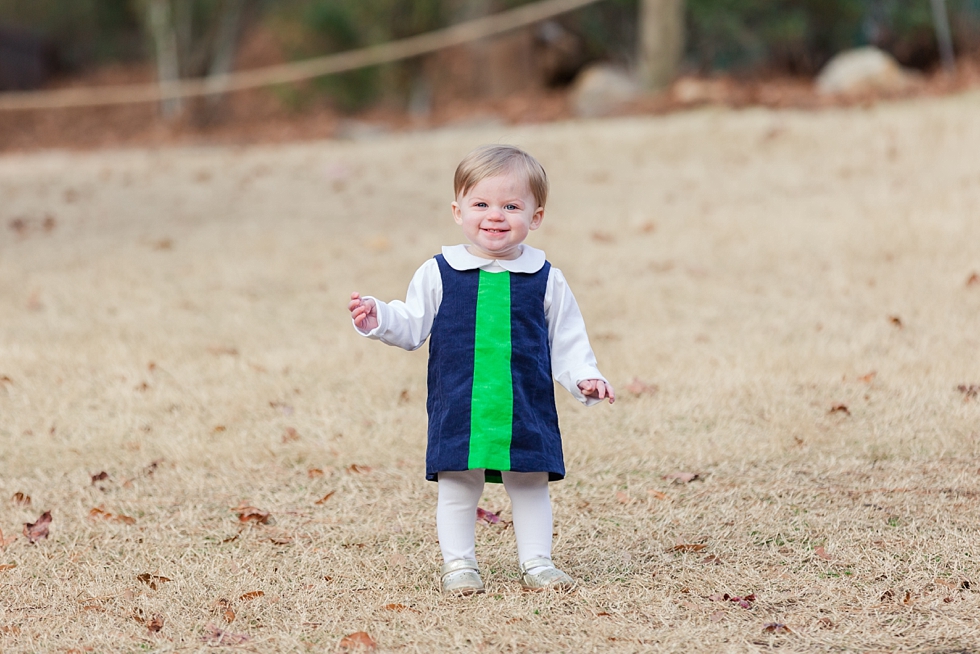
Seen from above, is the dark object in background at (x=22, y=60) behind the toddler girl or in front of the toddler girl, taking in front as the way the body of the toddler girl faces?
behind

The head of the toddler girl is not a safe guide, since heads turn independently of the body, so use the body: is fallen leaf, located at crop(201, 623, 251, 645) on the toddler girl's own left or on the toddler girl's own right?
on the toddler girl's own right

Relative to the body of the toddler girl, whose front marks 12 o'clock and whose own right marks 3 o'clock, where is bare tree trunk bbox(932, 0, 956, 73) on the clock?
The bare tree trunk is roughly at 7 o'clock from the toddler girl.

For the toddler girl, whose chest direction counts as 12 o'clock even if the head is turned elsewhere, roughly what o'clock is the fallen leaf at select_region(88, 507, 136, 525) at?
The fallen leaf is roughly at 4 o'clock from the toddler girl.

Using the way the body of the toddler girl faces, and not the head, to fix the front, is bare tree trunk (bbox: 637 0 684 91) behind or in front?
behind

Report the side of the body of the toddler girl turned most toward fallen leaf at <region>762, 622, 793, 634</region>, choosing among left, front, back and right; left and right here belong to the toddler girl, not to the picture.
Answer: left

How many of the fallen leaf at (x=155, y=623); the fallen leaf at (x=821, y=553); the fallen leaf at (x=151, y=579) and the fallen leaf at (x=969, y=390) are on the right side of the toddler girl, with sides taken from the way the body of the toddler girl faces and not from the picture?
2

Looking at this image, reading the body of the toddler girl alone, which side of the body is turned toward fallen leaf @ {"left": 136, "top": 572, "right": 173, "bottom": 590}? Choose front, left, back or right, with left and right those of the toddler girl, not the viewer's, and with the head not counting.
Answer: right

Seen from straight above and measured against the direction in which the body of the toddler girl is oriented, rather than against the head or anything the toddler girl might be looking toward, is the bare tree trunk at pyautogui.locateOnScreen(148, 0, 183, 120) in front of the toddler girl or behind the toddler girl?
behind

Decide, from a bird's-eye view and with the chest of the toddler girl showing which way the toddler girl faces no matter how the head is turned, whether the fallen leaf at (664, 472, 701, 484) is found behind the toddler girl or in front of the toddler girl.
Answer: behind

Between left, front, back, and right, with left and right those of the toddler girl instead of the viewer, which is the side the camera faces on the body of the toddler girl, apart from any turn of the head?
front

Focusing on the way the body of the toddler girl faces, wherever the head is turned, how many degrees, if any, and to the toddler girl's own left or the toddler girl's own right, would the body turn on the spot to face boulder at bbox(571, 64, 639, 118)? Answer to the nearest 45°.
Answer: approximately 180°
